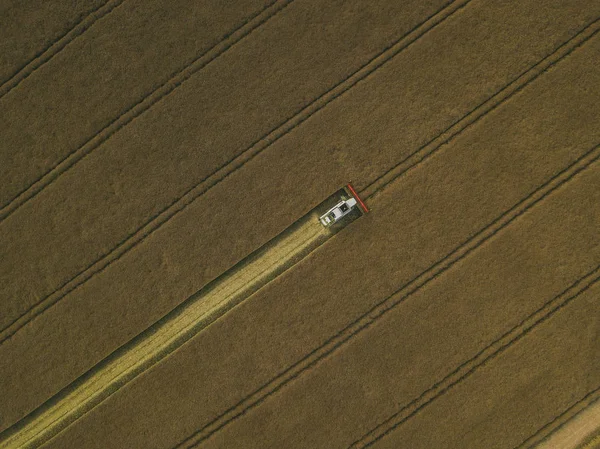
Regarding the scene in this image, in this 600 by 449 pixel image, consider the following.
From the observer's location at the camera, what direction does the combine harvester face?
facing away from the viewer and to the right of the viewer
